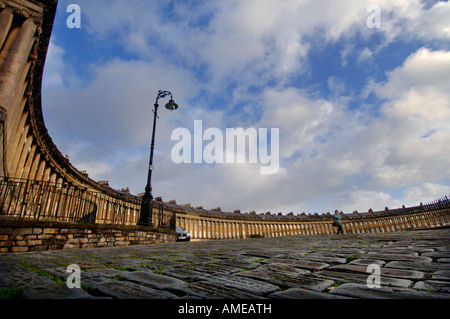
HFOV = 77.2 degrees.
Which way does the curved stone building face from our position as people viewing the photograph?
facing the viewer and to the right of the viewer
